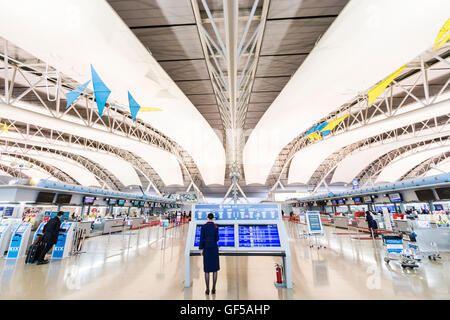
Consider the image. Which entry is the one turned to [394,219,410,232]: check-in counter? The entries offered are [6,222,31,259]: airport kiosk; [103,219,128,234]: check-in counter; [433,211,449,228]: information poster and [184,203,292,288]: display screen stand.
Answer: [103,219,128,234]: check-in counter

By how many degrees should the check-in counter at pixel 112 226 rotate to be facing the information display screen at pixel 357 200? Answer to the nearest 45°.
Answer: approximately 45° to its left

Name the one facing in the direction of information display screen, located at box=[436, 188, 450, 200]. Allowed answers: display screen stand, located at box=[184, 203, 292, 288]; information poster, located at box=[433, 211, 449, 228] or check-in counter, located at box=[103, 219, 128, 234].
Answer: the check-in counter

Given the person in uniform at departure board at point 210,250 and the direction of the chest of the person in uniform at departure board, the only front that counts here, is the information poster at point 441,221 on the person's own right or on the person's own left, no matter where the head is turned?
on the person's own right

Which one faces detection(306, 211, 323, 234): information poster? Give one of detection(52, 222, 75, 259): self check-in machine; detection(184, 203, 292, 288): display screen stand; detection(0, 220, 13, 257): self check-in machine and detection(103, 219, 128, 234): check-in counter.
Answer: the check-in counter

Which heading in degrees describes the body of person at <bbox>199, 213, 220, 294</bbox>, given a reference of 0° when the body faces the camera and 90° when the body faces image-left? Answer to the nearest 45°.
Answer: approximately 180°

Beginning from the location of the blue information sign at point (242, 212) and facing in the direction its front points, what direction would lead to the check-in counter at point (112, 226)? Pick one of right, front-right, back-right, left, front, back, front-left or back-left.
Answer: back-right

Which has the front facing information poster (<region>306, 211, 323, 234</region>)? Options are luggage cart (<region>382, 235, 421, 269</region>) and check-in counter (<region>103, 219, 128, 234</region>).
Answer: the check-in counter

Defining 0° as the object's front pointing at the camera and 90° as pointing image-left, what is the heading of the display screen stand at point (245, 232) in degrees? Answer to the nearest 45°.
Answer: approximately 0°

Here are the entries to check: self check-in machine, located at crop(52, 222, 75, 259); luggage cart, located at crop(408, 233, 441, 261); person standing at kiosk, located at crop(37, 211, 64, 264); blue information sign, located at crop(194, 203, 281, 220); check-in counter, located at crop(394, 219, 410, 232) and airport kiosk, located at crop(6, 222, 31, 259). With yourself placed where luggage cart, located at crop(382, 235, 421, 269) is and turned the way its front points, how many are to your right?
4

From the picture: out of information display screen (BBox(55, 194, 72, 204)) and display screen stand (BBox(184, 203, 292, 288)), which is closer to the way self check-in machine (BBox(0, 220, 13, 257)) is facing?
the display screen stand
